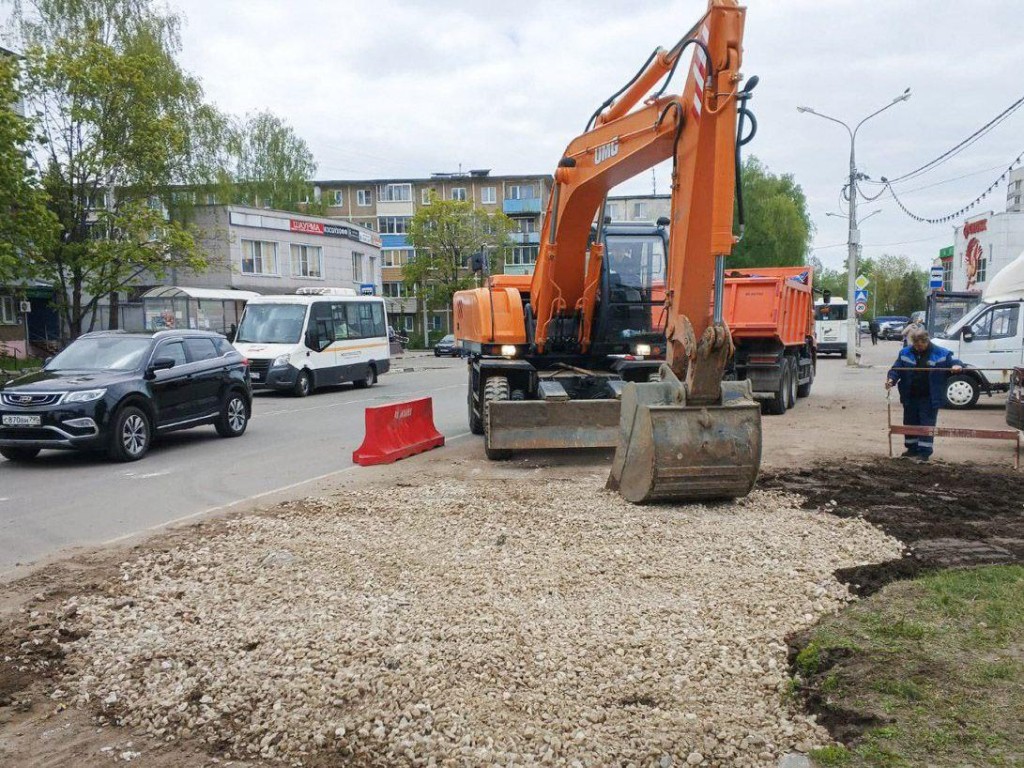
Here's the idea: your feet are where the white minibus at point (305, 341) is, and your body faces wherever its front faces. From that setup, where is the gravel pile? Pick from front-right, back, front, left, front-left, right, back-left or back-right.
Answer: front-left

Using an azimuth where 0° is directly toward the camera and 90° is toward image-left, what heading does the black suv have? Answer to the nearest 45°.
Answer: approximately 45°

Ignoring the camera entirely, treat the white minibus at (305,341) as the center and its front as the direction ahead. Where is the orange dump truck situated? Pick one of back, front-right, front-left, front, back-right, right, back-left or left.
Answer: left

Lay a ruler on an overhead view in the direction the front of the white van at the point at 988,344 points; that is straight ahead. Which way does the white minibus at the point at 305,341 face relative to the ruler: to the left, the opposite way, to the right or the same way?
to the left

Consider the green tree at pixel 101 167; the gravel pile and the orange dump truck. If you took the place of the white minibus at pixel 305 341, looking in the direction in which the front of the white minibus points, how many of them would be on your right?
1

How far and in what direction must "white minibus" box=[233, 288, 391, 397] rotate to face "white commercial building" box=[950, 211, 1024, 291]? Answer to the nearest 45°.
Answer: approximately 135° to its left

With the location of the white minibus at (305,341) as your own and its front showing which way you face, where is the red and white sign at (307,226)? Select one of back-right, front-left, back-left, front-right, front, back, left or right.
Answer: back-right

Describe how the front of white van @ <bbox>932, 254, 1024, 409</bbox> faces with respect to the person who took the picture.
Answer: facing to the left of the viewer

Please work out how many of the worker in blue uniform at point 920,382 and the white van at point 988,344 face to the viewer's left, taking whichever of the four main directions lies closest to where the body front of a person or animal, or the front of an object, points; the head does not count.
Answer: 1

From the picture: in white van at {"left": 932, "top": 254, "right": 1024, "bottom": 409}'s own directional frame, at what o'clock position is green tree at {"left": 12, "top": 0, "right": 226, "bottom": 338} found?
The green tree is roughly at 12 o'clock from the white van.

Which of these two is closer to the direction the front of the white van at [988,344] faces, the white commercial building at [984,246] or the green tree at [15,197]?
the green tree
